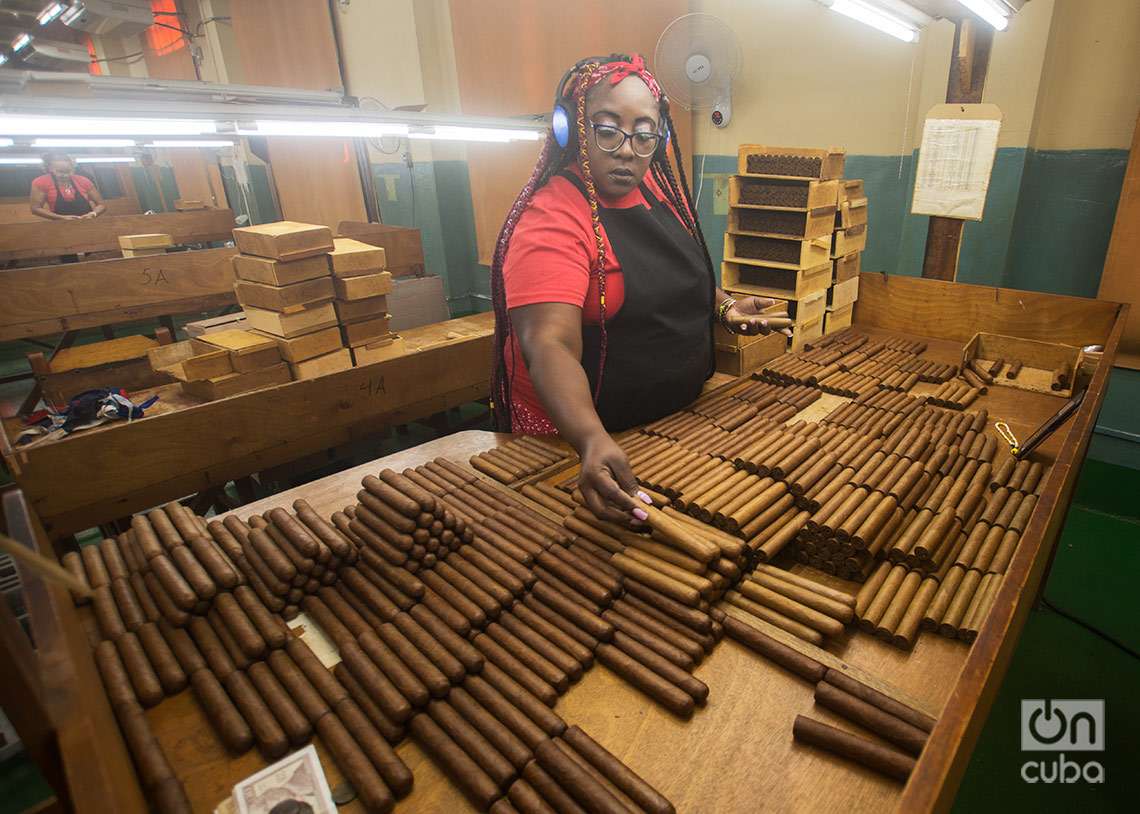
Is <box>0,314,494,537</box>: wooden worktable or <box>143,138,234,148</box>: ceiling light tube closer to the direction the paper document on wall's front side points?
the wooden worktable

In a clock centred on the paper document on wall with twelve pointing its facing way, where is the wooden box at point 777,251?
The wooden box is roughly at 2 o'clock from the paper document on wall.

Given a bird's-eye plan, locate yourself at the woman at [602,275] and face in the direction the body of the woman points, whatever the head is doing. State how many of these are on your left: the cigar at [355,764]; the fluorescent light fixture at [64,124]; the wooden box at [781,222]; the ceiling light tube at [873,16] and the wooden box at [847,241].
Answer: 3

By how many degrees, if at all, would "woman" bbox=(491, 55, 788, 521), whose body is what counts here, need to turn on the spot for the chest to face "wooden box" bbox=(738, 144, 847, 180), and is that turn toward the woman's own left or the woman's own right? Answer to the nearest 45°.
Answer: approximately 90° to the woman's own left

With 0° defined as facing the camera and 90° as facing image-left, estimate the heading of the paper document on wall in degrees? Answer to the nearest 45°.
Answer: approximately 0°

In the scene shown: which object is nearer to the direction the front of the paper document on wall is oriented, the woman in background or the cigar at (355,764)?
the cigar

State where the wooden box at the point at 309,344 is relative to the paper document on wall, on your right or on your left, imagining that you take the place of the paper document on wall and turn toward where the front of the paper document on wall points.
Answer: on your right

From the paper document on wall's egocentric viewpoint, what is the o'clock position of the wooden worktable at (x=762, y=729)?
The wooden worktable is roughly at 12 o'clock from the paper document on wall.
